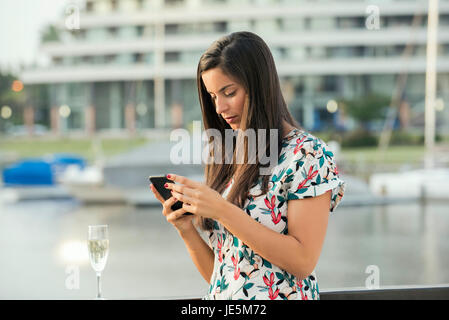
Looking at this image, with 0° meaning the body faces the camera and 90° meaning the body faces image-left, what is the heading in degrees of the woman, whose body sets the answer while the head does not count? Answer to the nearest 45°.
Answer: approximately 45°

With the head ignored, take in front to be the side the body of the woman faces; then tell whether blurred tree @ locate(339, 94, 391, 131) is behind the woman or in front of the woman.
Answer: behind

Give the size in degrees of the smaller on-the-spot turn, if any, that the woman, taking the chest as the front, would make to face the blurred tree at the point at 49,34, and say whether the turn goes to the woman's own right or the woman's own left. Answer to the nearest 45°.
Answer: approximately 135° to the woman's own right

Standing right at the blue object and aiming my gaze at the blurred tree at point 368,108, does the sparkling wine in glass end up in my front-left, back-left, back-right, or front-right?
back-right
